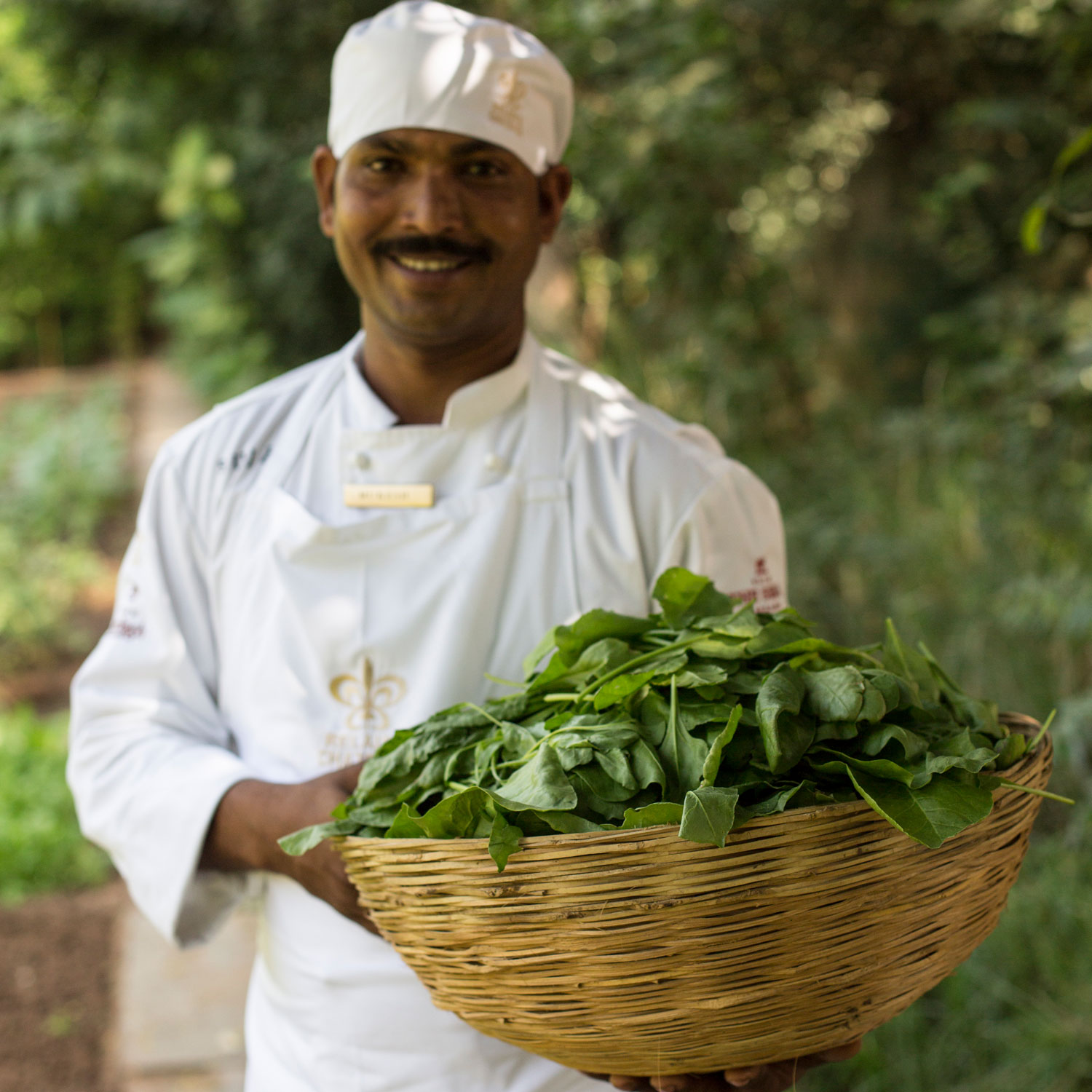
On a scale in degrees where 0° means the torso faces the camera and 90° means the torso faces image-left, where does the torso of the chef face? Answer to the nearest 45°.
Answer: approximately 0°

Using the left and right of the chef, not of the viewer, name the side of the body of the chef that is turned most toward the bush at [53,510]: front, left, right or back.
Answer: back

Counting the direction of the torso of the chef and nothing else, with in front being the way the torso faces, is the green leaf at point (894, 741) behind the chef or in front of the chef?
in front

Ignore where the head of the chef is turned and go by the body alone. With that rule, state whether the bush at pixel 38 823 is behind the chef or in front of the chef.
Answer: behind
